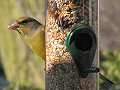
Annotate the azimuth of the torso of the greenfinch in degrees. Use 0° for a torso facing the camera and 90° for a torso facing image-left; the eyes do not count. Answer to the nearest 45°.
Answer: approximately 90°
